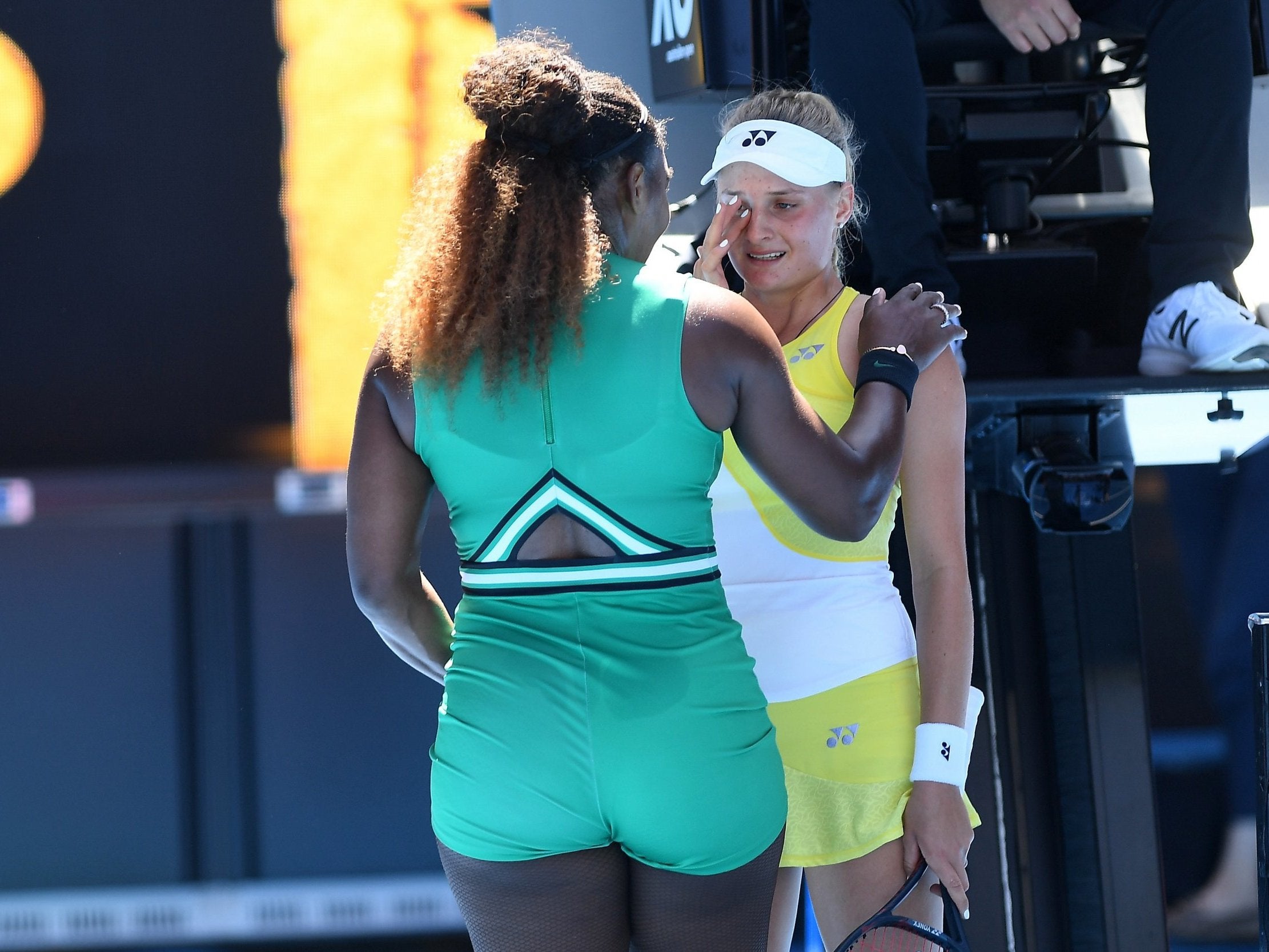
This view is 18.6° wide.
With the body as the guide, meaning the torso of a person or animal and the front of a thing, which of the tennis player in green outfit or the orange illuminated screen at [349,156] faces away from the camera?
the tennis player in green outfit

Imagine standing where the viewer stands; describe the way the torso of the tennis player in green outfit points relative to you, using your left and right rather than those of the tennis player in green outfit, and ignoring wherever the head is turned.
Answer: facing away from the viewer

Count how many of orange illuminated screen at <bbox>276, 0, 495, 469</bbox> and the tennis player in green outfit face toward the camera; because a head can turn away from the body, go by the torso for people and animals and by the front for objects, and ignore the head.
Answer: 1

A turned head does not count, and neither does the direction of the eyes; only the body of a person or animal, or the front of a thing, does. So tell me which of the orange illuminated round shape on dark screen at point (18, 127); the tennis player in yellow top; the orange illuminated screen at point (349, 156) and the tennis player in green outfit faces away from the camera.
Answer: the tennis player in green outfit

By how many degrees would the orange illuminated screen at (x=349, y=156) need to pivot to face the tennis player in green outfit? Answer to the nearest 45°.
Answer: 0° — it already faces them

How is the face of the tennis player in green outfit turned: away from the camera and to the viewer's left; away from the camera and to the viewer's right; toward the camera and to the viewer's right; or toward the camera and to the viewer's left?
away from the camera and to the viewer's right
